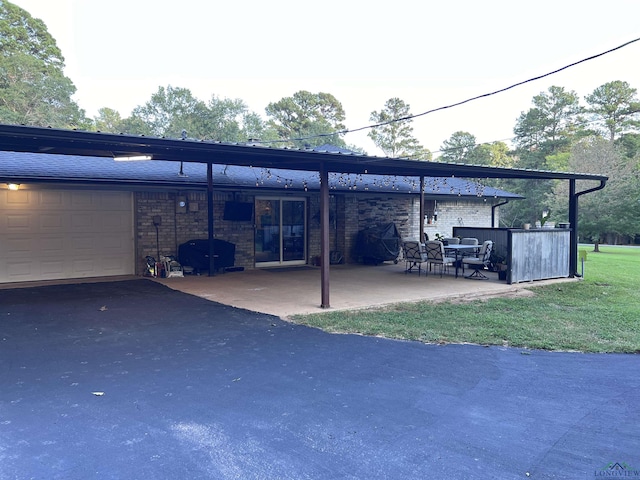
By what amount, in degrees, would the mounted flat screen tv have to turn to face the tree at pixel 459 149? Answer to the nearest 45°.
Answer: approximately 135° to its left

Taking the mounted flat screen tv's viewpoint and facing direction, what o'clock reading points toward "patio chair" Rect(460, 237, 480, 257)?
The patio chair is roughly at 9 o'clock from the mounted flat screen tv.

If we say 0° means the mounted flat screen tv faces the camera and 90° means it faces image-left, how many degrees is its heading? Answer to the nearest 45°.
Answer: approximately 0°

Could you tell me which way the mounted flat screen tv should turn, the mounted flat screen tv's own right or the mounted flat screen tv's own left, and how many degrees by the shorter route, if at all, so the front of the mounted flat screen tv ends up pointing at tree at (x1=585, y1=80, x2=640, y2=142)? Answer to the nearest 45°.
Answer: approximately 135° to the mounted flat screen tv's own left

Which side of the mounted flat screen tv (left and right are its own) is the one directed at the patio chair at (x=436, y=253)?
left

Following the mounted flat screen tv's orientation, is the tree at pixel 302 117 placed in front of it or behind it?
behind

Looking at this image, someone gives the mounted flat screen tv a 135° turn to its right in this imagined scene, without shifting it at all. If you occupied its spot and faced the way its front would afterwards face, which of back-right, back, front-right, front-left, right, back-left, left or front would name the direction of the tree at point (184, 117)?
front-right

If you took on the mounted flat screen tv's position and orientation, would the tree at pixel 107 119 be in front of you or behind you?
behind

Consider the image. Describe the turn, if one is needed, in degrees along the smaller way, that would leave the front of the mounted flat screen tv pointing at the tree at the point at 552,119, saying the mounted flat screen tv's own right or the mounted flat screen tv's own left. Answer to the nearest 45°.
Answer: approximately 135° to the mounted flat screen tv's own left

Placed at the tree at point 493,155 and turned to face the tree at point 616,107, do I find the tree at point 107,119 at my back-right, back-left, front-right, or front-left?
back-right

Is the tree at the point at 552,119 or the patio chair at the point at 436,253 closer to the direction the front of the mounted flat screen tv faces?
the patio chair

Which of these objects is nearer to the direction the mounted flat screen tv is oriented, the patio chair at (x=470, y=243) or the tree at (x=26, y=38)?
the patio chair
